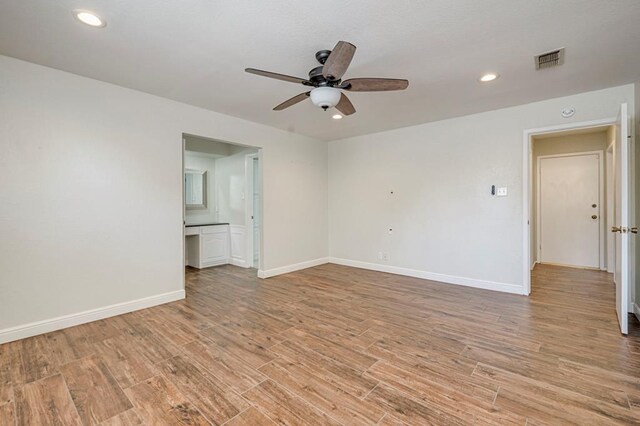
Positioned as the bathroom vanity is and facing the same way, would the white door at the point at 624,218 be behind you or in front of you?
in front

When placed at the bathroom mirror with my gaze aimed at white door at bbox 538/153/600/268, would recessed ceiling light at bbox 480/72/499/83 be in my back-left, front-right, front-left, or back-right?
front-right

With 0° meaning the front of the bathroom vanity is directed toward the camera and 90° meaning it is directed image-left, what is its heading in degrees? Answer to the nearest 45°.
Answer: approximately 315°

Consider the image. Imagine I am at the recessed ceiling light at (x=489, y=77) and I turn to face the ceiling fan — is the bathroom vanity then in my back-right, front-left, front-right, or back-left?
front-right

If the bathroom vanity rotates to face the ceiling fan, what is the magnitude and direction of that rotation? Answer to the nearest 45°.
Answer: approximately 45° to its right

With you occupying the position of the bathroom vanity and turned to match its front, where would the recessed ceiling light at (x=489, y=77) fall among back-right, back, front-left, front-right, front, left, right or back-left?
front

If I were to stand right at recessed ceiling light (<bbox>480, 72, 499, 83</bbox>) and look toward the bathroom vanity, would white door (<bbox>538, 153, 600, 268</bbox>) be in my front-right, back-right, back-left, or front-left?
back-right
